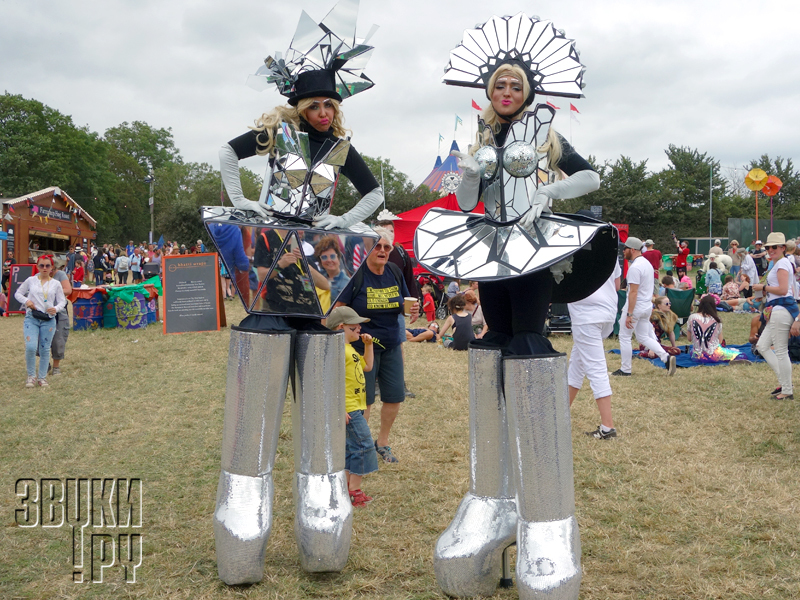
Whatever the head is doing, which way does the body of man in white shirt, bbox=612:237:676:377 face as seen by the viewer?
to the viewer's left

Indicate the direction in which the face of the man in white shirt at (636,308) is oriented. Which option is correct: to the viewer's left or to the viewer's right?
to the viewer's left

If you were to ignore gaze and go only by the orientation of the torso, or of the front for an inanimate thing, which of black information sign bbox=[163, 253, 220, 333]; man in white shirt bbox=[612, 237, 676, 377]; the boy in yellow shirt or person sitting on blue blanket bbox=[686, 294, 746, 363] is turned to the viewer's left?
the man in white shirt

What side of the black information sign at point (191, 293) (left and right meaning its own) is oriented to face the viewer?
front

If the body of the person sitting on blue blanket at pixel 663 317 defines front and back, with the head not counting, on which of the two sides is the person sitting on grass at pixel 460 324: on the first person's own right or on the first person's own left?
on the first person's own right

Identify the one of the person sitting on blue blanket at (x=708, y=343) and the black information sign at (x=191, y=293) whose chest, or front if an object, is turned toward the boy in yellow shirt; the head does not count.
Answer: the black information sign

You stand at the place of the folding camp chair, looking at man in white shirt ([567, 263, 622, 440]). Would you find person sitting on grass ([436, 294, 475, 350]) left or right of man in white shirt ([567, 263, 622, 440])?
right
